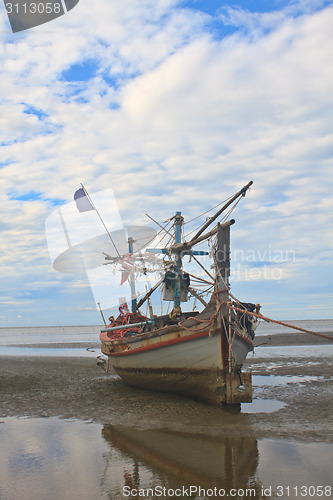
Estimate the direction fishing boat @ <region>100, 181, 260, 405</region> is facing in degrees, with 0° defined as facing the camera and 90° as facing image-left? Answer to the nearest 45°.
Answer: approximately 315°
